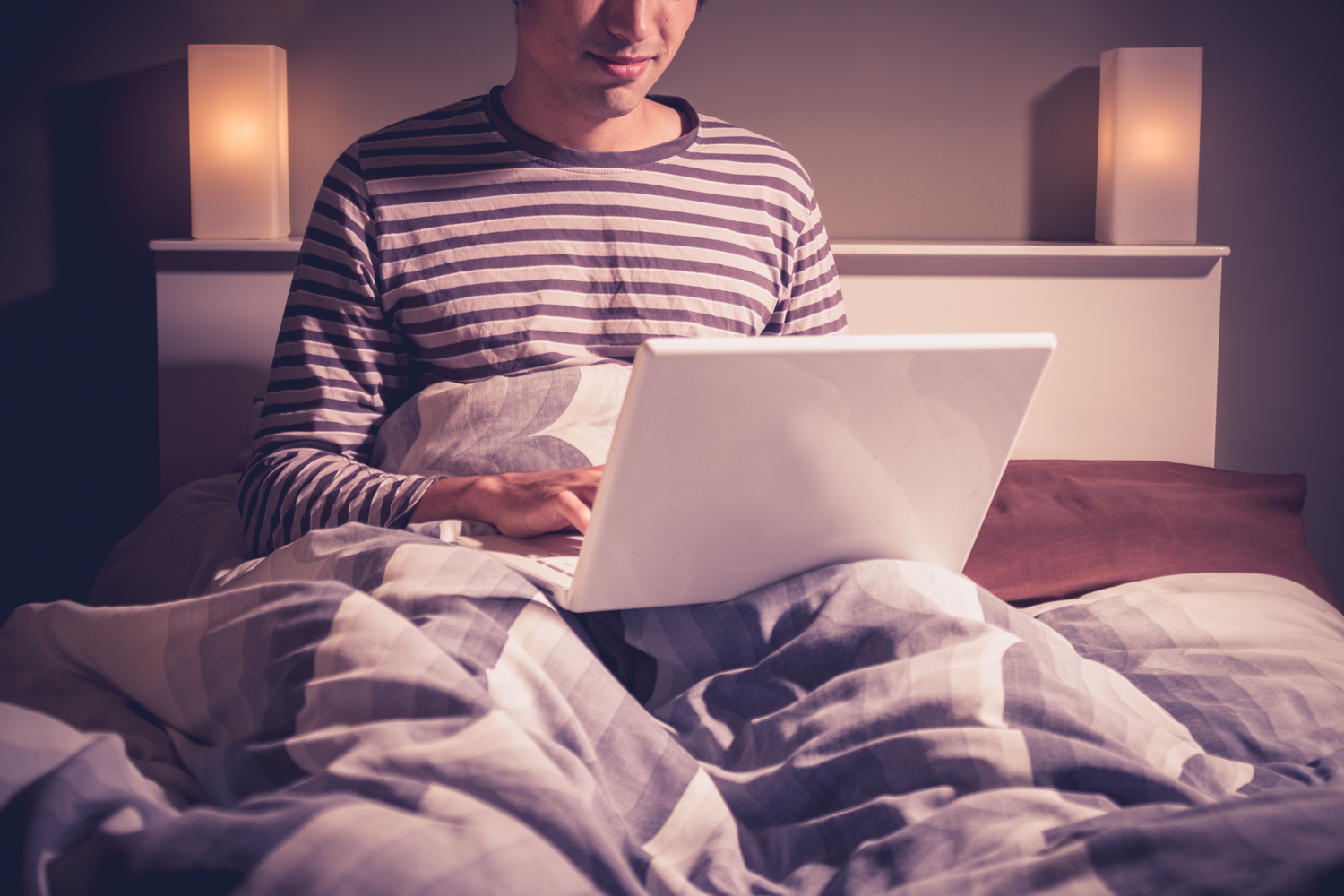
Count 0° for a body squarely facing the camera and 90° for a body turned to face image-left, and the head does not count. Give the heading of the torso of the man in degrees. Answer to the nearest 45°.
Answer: approximately 0°

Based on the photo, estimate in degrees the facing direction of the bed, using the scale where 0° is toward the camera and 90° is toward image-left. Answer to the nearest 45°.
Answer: approximately 0°
